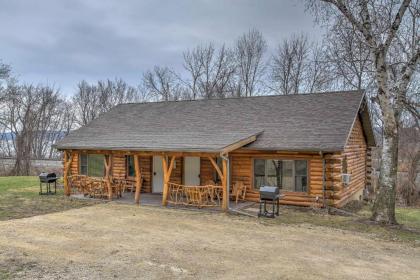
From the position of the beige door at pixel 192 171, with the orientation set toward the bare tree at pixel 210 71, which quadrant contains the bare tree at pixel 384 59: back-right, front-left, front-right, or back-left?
back-right

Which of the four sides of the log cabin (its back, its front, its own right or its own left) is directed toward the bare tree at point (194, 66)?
back

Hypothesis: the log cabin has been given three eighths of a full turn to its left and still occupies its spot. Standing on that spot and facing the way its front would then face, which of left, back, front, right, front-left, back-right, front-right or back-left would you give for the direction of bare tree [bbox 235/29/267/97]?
front-left

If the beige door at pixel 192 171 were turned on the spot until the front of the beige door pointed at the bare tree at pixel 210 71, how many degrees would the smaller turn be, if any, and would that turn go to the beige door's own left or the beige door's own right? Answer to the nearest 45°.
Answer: approximately 180°

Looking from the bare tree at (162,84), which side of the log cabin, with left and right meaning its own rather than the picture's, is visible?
back

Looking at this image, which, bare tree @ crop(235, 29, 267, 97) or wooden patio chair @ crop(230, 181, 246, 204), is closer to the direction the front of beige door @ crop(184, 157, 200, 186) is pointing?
the wooden patio chair

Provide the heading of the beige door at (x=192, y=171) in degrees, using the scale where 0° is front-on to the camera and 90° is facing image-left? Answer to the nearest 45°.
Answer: approximately 0°

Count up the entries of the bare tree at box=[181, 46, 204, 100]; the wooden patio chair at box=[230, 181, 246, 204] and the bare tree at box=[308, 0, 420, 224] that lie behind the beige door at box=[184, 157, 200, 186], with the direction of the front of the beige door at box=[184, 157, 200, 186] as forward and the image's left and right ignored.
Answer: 1

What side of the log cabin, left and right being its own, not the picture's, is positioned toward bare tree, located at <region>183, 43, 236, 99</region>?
back

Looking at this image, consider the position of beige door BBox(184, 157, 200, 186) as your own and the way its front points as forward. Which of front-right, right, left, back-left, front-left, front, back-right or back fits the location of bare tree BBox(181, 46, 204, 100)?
back

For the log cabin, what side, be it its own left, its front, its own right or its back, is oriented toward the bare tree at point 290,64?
back

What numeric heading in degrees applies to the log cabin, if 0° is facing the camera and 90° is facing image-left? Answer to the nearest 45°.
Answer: approximately 0°
